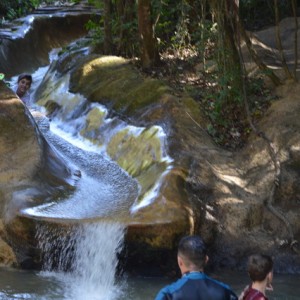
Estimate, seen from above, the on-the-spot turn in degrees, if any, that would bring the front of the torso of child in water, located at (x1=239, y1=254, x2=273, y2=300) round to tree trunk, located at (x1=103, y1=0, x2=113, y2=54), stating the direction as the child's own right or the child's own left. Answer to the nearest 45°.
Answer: approximately 45° to the child's own left

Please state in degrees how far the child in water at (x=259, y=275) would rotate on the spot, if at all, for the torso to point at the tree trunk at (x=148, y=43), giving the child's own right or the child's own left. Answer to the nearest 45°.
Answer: approximately 45° to the child's own left

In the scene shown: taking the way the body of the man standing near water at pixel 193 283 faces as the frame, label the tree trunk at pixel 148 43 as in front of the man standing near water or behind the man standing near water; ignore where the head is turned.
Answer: in front

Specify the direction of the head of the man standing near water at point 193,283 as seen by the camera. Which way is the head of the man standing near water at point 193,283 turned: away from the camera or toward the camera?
away from the camera

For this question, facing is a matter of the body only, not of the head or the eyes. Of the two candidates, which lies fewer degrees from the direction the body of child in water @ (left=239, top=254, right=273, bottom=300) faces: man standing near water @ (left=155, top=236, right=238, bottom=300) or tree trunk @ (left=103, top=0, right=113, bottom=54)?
the tree trunk

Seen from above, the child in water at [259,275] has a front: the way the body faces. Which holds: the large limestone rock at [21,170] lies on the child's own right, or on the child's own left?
on the child's own left

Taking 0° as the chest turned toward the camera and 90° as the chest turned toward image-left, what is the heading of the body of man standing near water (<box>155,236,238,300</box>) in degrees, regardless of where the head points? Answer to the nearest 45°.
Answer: approximately 180°

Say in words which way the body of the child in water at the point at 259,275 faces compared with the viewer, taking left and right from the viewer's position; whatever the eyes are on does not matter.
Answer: facing away from the viewer and to the right of the viewer

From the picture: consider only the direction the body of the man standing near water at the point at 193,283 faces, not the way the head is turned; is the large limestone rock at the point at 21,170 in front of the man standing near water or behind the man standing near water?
in front

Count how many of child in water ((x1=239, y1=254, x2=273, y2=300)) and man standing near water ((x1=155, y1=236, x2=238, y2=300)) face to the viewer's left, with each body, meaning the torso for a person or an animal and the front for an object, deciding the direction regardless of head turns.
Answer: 0
